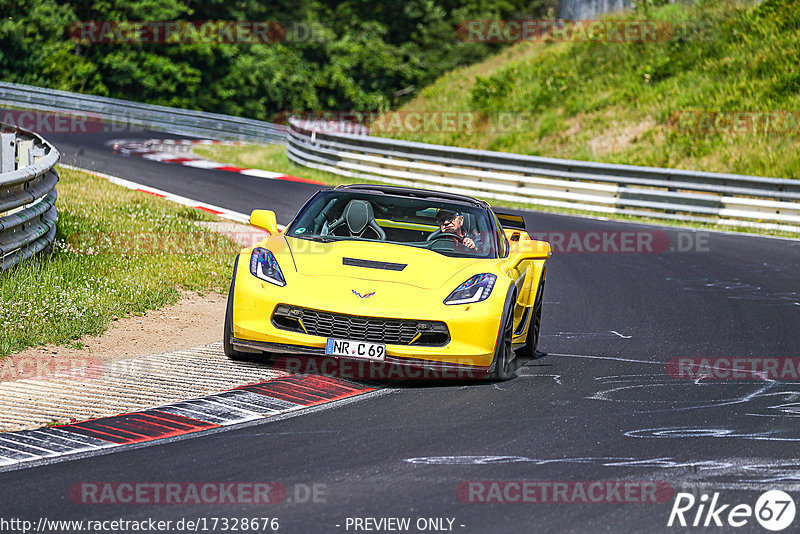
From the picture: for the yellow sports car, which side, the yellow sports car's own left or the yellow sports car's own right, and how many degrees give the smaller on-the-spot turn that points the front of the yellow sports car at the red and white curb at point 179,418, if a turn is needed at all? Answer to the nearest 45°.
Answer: approximately 45° to the yellow sports car's own right

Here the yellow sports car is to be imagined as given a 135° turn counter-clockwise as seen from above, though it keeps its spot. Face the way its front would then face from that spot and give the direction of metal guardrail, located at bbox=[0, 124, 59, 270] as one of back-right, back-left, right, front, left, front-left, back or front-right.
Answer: left

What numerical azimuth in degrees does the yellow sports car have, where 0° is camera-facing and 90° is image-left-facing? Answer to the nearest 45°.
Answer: approximately 0°

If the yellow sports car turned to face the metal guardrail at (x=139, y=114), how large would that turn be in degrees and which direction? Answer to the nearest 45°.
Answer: approximately 180°

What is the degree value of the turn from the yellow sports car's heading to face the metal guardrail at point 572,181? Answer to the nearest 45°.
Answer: approximately 180°

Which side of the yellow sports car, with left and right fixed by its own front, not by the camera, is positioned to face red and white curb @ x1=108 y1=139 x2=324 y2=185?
back
